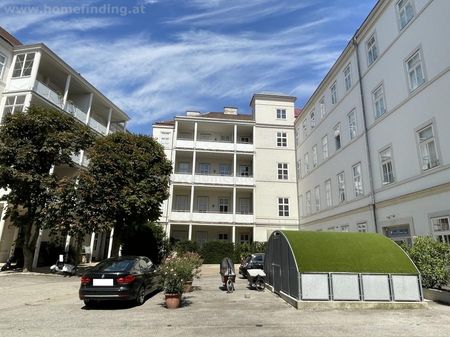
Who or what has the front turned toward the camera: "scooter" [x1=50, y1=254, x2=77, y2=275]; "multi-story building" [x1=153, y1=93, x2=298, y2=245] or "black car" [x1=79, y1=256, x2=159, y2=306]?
the multi-story building

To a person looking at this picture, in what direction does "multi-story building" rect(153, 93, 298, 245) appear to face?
facing the viewer

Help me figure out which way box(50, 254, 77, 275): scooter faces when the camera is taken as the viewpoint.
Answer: facing to the left of the viewer

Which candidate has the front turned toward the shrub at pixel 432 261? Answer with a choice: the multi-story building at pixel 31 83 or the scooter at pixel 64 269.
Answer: the multi-story building

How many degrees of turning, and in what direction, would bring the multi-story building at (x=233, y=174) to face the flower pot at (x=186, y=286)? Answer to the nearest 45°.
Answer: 0° — it already faces it

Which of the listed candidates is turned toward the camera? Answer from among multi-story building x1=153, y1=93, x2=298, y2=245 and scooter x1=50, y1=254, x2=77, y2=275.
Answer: the multi-story building

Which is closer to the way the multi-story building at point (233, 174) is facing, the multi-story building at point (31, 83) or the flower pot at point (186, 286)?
the flower pot

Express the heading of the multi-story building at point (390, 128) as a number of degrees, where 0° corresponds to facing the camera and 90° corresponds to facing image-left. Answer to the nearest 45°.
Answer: approximately 45°

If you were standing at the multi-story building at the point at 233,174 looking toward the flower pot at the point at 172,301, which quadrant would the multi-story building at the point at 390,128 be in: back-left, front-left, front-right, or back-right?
front-left

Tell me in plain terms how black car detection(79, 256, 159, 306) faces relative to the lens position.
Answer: facing away from the viewer and to the right of the viewer

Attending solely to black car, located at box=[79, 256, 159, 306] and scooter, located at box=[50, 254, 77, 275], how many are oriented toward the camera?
0

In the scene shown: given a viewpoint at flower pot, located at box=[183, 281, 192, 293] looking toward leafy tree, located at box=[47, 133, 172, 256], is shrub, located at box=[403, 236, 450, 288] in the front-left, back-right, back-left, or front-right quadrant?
back-right

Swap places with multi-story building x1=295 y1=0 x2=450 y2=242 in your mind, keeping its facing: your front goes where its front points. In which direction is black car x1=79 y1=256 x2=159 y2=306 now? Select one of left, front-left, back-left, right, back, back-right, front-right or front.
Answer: front

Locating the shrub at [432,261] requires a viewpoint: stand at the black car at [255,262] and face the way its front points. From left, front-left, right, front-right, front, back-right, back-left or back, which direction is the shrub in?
left

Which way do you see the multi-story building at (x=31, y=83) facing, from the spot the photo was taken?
facing the viewer and to the right of the viewer

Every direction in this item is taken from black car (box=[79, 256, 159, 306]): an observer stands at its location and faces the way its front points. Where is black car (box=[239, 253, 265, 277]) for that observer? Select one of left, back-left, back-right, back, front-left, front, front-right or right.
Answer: front

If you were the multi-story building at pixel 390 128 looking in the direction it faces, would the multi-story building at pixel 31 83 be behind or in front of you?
in front

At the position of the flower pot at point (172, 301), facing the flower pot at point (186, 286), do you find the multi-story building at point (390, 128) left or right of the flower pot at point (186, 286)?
right

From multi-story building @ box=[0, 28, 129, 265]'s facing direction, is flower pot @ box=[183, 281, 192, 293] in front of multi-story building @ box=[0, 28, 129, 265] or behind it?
in front
